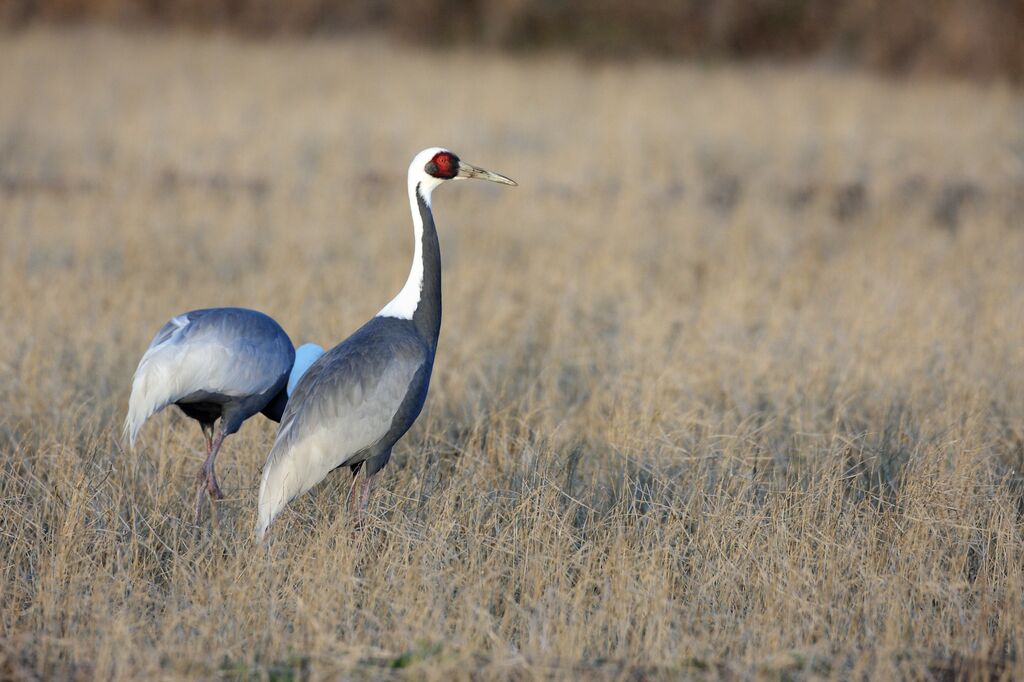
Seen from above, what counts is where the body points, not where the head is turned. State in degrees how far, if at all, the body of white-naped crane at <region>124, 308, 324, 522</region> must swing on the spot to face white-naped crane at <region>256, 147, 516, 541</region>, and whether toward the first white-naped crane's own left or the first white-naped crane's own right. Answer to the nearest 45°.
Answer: approximately 45° to the first white-naped crane's own right

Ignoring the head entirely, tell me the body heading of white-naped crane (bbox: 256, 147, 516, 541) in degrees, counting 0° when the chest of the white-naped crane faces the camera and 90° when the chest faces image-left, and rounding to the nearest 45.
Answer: approximately 270°

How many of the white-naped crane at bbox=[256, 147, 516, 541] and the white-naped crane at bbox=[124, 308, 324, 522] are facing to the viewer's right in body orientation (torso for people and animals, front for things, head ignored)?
2

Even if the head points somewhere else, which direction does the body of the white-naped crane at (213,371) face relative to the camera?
to the viewer's right

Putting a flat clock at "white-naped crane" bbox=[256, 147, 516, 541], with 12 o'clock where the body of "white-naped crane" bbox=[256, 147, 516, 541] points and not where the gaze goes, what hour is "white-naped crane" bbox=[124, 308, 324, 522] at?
"white-naped crane" bbox=[124, 308, 324, 522] is roughly at 7 o'clock from "white-naped crane" bbox=[256, 147, 516, 541].
